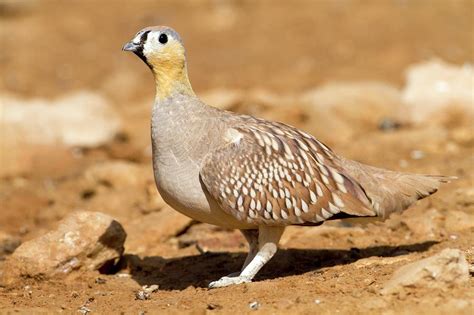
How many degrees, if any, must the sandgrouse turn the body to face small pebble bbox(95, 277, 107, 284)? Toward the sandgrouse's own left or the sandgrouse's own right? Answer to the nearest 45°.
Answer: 0° — it already faces it

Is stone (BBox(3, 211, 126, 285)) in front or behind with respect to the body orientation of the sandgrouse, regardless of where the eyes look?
in front

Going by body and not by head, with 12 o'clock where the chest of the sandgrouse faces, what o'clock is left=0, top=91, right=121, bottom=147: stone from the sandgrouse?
The stone is roughly at 2 o'clock from the sandgrouse.

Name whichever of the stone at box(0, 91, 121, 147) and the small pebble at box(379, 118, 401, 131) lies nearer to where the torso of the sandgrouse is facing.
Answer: the stone

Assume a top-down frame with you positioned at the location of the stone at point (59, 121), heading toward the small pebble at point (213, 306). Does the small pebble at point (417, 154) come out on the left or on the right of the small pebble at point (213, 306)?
left

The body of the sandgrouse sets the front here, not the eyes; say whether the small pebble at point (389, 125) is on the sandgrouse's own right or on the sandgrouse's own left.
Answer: on the sandgrouse's own right

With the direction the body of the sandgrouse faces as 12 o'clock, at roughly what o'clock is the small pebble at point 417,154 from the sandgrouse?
The small pebble is roughly at 4 o'clock from the sandgrouse.

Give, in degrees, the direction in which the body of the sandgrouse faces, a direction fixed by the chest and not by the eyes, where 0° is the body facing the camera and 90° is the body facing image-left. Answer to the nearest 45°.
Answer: approximately 90°

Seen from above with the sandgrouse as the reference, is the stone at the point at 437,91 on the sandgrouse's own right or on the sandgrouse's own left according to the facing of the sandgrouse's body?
on the sandgrouse's own right
